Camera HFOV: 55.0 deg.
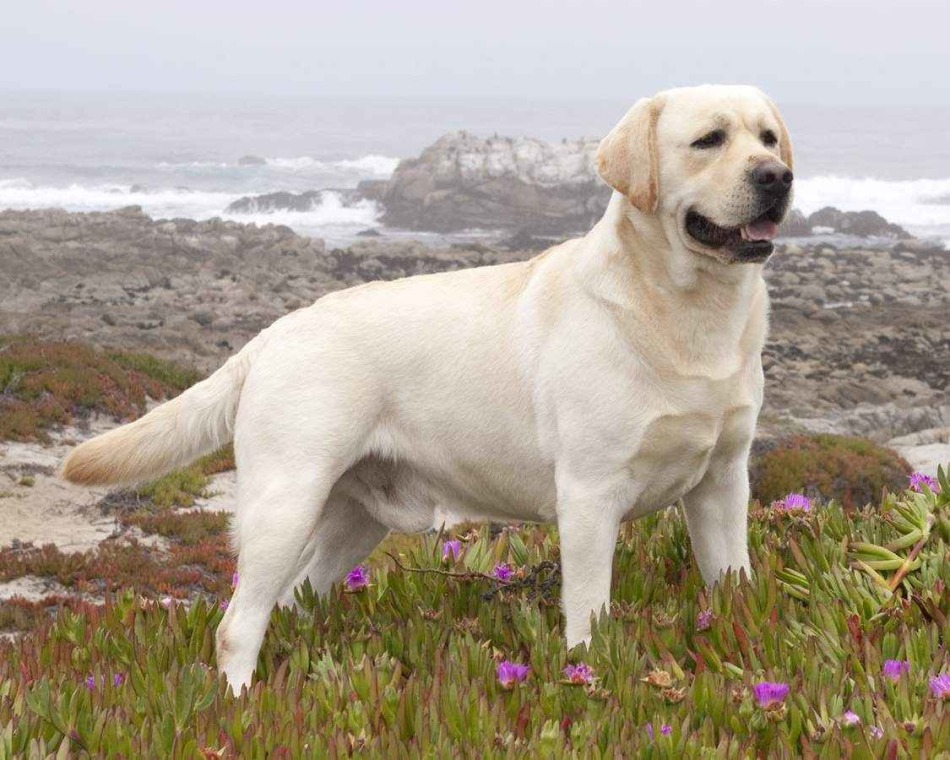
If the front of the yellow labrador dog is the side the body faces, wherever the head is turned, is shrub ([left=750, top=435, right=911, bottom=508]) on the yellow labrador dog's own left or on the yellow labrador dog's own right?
on the yellow labrador dog's own left

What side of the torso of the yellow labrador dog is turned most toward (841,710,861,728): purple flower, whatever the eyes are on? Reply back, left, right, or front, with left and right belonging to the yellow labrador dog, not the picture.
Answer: front

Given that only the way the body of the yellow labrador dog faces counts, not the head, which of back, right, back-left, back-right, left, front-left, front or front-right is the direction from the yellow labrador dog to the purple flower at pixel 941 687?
front

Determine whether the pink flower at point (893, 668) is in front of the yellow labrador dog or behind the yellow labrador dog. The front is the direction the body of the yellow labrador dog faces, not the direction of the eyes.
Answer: in front

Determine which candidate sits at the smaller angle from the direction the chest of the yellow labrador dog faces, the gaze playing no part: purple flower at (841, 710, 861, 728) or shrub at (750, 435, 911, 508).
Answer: the purple flower

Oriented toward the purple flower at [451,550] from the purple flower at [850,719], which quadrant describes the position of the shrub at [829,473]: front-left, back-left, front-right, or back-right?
front-right

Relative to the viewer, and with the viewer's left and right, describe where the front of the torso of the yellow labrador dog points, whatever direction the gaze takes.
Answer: facing the viewer and to the right of the viewer

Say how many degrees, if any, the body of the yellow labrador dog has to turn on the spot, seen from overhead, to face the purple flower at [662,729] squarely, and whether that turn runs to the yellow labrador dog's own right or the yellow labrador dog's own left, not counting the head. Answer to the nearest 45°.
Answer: approximately 45° to the yellow labrador dog's own right
